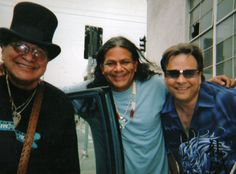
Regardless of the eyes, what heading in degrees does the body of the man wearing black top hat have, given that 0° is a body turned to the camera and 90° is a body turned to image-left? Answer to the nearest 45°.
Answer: approximately 0°
